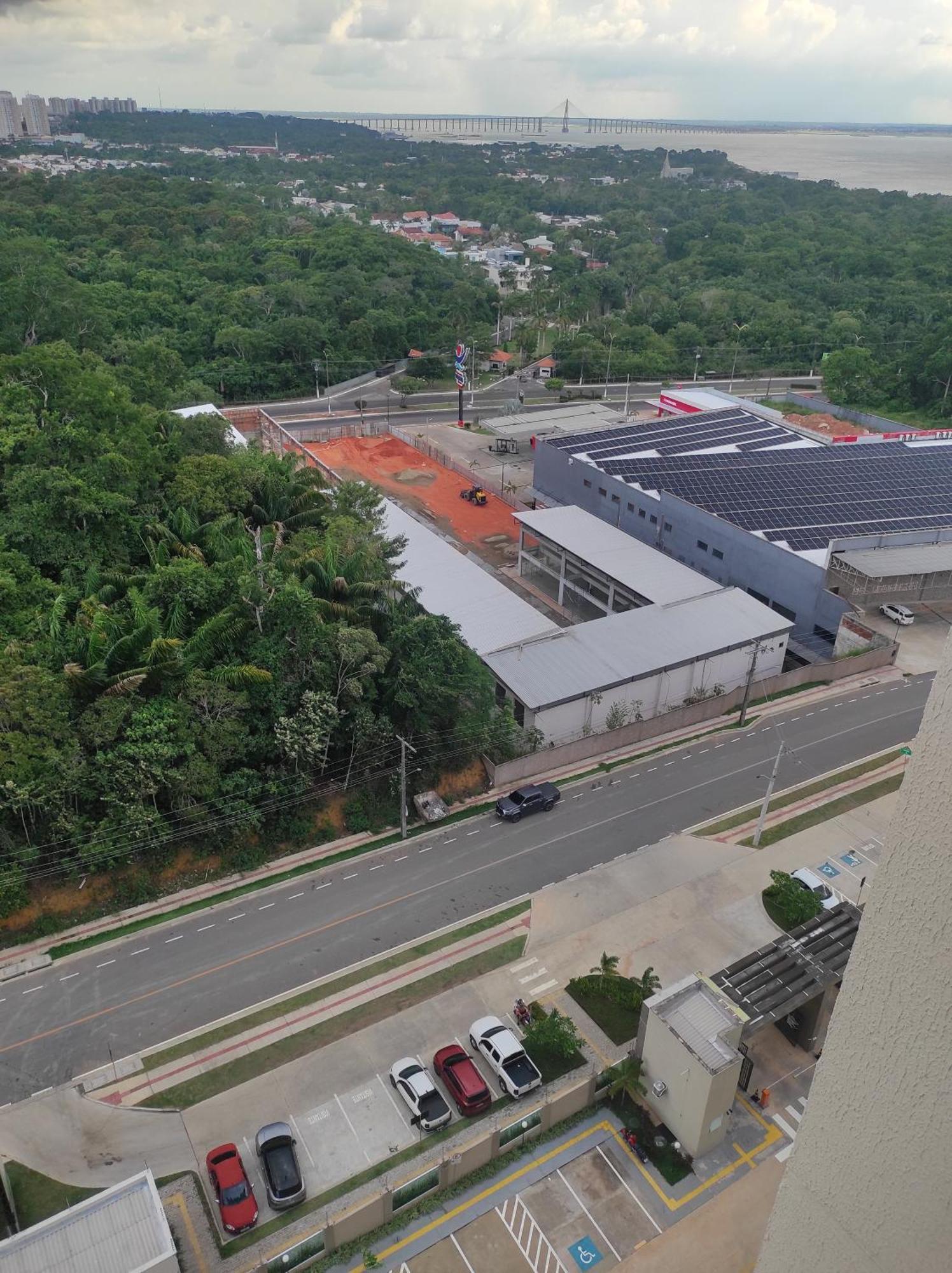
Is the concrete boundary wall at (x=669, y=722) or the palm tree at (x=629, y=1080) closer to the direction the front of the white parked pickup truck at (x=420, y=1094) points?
the concrete boundary wall

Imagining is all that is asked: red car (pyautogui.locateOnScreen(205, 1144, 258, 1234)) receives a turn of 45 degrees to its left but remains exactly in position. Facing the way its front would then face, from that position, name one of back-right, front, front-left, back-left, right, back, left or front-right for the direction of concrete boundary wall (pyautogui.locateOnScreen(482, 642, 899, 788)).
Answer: left

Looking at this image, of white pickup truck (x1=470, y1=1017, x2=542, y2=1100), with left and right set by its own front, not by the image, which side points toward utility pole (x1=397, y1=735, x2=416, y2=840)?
front

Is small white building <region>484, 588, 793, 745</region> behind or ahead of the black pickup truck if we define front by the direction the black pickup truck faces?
behind

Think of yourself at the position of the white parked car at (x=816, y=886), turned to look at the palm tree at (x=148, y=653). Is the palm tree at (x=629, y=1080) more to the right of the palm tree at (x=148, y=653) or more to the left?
left

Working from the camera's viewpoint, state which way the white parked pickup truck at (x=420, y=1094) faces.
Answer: facing away from the viewer and to the left of the viewer

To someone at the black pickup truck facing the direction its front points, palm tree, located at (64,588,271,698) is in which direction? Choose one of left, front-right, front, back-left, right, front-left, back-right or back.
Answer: front-right

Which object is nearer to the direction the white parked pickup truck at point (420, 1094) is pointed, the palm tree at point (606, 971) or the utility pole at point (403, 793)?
the utility pole

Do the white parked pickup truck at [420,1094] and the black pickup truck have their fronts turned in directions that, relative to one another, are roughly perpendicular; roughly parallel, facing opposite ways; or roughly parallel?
roughly perpendicular

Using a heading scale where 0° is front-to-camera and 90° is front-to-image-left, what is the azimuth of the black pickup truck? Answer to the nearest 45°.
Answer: approximately 45°
